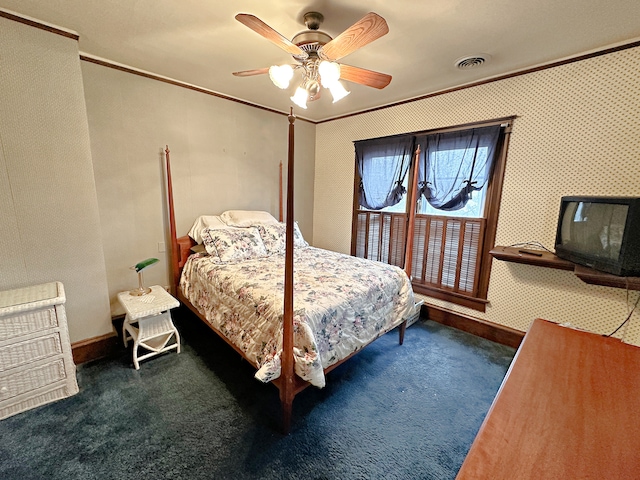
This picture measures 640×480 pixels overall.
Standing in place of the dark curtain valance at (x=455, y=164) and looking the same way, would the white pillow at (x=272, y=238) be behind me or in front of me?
in front

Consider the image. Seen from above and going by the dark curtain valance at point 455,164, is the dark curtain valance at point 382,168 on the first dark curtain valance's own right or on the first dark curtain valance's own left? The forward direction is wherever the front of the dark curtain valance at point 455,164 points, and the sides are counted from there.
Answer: on the first dark curtain valance's own right

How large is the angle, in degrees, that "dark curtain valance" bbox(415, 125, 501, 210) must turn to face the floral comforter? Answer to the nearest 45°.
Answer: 0° — it already faces it

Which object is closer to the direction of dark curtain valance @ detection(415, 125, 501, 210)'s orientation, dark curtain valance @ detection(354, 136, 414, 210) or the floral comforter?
the floral comforter

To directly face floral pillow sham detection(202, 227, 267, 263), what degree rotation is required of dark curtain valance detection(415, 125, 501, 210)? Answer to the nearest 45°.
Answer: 0° — it already faces it

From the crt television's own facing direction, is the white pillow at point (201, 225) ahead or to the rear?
ahead

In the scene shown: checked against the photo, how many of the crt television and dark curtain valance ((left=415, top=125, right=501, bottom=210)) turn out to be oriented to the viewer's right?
0

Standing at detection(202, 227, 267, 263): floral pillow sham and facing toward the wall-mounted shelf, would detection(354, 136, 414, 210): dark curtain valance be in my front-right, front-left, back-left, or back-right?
front-left

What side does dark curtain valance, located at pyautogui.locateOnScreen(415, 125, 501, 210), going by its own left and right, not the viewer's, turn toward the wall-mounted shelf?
left

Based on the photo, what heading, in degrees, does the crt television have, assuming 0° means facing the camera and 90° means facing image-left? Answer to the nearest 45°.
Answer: approximately 45°

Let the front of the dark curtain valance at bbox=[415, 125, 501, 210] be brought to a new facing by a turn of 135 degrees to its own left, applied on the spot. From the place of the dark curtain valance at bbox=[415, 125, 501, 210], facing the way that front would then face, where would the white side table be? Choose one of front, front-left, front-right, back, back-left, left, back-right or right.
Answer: back-right

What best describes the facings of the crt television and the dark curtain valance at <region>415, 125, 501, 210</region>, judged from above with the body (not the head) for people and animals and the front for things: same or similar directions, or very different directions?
same or similar directions

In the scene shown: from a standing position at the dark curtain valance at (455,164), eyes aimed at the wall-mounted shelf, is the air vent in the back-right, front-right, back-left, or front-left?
front-right

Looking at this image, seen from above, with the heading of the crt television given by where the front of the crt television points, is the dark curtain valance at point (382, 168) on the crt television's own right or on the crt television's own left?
on the crt television's own right

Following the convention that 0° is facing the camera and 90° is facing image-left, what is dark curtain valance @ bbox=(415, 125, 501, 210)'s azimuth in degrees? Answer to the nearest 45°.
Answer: approximately 45°
